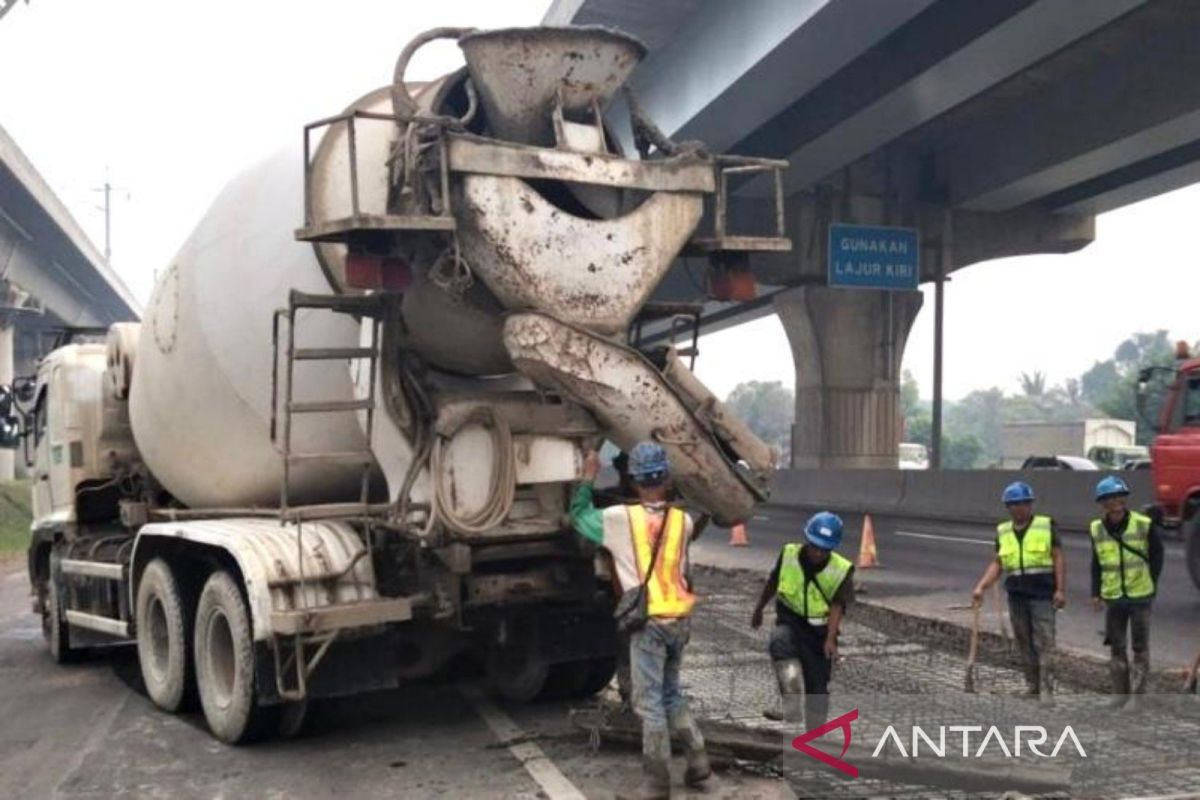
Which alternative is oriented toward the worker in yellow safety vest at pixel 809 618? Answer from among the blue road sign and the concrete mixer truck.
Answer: the blue road sign

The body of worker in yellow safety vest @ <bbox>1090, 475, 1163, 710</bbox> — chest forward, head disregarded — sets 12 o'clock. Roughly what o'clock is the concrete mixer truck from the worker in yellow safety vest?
The concrete mixer truck is roughly at 2 o'clock from the worker in yellow safety vest.

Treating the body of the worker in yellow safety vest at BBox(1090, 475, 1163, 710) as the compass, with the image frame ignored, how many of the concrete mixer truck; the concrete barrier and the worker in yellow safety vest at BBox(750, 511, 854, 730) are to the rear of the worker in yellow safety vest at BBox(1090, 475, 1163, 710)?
1

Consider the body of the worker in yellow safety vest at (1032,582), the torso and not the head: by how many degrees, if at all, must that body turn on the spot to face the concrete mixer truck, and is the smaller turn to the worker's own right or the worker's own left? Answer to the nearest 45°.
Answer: approximately 45° to the worker's own right

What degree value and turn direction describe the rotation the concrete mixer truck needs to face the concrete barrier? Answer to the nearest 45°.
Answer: approximately 90° to its right

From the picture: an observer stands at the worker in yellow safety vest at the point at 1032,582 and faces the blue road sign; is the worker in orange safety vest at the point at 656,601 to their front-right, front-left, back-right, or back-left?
back-left

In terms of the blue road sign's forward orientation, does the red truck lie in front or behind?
in front

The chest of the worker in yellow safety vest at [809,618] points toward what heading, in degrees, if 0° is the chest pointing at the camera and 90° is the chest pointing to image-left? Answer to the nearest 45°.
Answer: approximately 0°
